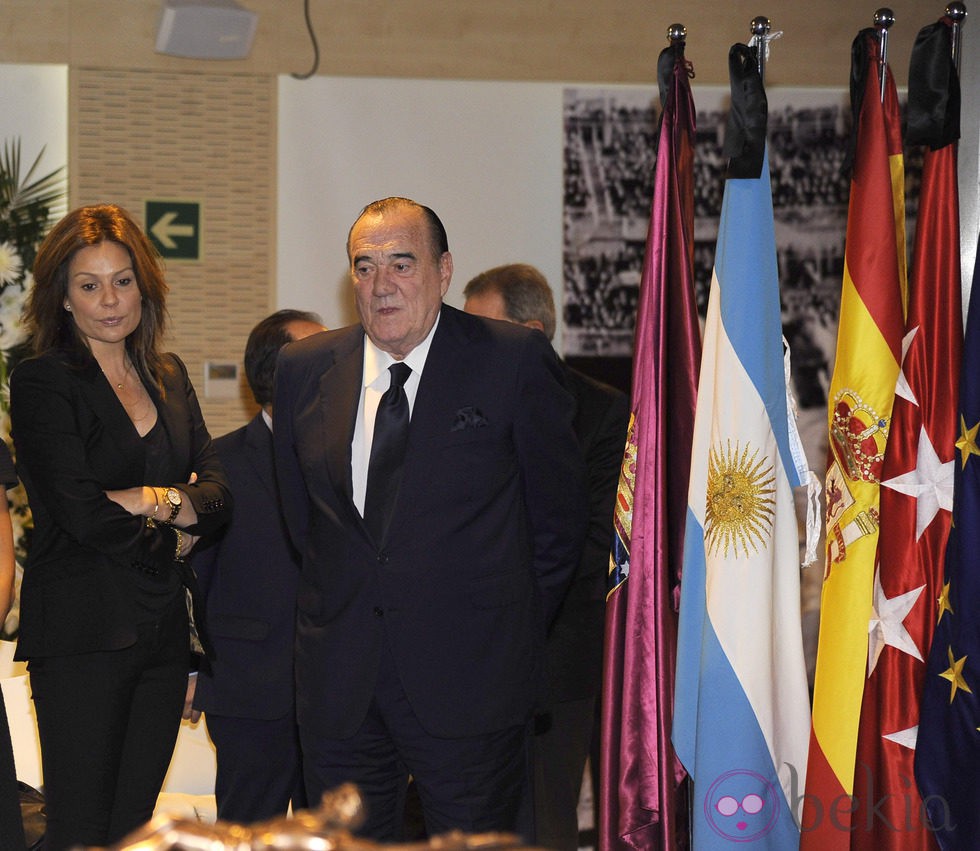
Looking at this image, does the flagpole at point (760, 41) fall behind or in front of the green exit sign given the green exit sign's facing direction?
in front

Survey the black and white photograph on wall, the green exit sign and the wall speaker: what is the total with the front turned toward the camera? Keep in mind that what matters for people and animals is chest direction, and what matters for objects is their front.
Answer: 3

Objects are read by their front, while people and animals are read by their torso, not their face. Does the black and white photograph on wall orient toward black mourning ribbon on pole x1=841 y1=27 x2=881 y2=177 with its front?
yes

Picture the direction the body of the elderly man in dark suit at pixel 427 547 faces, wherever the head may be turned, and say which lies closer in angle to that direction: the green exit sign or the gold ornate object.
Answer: the gold ornate object

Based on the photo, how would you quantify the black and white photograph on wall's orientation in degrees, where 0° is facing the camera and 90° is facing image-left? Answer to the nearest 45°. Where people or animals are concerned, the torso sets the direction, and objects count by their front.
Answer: approximately 0°

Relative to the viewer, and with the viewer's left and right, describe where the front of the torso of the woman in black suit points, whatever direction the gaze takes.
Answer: facing the viewer and to the right of the viewer

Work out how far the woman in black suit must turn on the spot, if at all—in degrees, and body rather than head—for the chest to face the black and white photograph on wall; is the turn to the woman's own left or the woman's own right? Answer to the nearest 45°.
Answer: approximately 90° to the woman's own left

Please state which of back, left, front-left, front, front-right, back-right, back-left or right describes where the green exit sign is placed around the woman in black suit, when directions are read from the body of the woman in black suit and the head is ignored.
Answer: back-left

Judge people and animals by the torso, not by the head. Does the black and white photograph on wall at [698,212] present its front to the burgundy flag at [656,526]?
yes

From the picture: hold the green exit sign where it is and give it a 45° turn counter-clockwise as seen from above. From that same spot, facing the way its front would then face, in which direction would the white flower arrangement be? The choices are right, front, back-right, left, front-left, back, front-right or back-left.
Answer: right

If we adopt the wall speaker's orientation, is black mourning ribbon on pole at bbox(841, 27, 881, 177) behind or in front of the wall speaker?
in front

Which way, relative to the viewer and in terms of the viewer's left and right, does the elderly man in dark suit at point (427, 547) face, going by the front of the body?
facing the viewer and to the left of the viewer

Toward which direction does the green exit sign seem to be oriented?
toward the camera

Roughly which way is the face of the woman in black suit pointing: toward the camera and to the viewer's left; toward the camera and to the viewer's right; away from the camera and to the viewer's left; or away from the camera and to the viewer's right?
toward the camera and to the viewer's right

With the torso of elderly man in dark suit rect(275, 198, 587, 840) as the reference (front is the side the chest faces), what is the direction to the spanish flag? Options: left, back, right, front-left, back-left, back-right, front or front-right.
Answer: back-left
